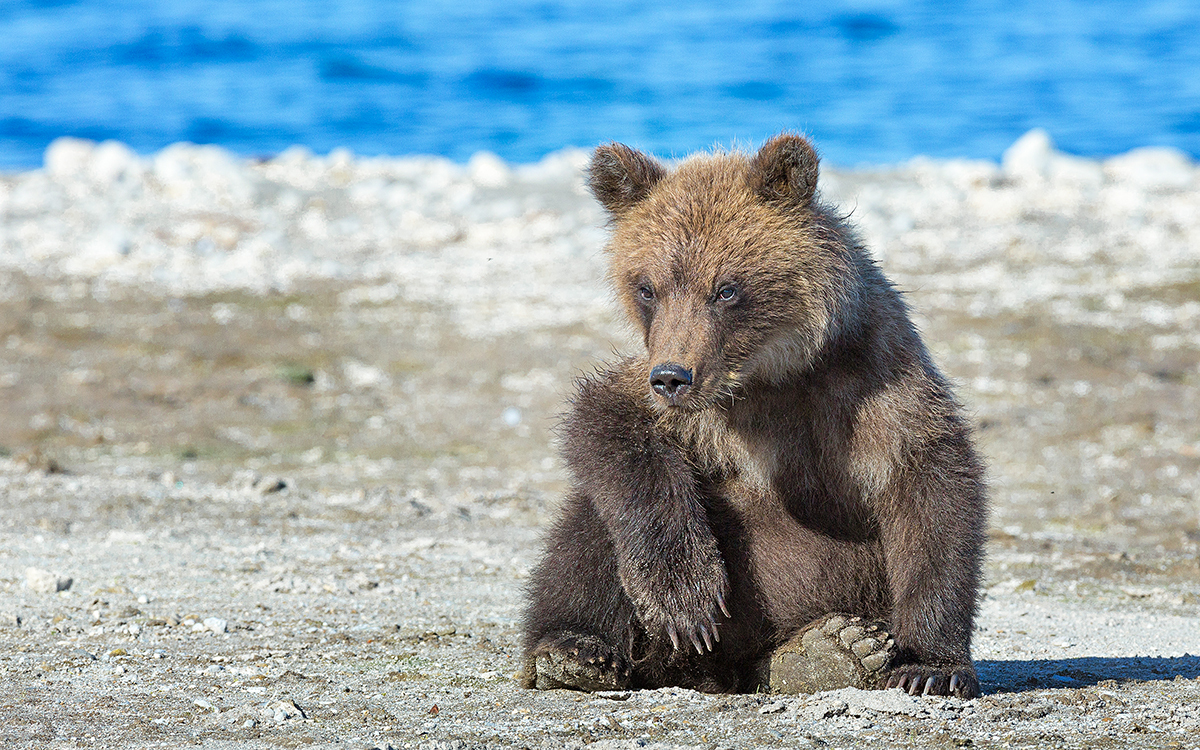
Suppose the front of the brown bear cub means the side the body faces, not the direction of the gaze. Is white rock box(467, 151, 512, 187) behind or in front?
behind

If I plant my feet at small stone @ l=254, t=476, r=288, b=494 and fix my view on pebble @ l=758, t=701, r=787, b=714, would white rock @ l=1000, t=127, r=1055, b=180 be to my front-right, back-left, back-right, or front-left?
back-left

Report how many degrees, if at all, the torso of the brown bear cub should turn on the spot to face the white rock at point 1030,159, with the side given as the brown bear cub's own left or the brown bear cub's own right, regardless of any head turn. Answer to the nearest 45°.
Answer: approximately 180°

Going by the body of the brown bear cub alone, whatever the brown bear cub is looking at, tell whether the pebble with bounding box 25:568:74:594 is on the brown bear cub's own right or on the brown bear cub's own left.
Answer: on the brown bear cub's own right

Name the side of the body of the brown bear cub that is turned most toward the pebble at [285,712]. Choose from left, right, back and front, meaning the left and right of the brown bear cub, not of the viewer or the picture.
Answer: right

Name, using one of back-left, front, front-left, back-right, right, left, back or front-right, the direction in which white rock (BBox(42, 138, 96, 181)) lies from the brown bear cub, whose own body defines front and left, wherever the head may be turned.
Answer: back-right

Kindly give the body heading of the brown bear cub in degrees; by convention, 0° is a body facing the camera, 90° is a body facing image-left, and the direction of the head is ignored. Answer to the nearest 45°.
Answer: approximately 0°
